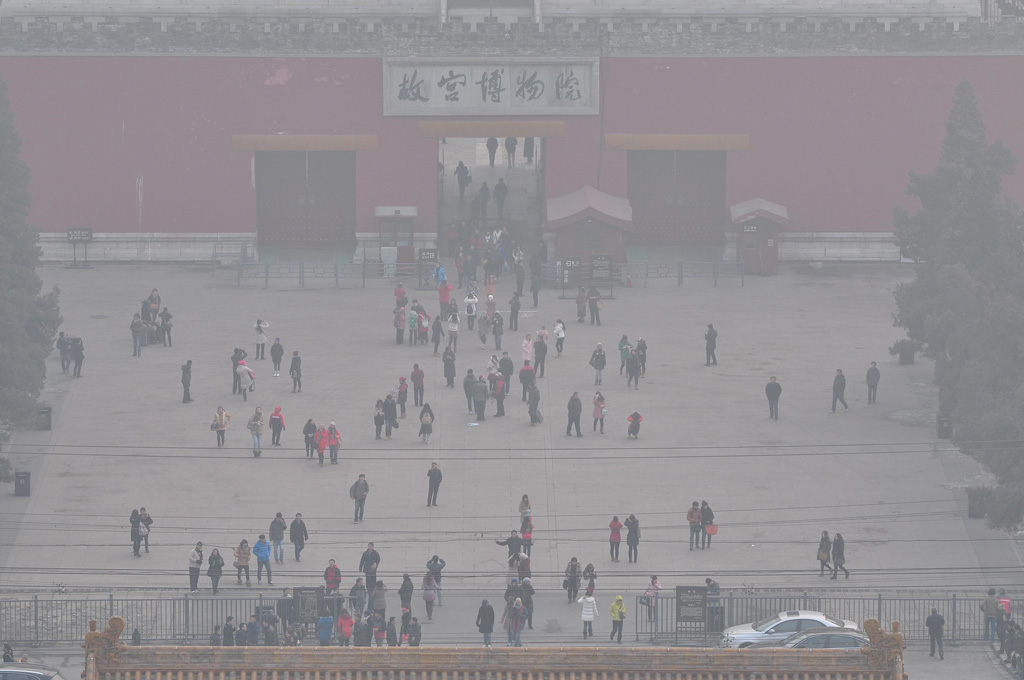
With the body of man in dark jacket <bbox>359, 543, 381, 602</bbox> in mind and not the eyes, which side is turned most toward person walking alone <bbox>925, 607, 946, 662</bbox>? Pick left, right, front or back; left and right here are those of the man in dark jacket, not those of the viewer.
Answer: left

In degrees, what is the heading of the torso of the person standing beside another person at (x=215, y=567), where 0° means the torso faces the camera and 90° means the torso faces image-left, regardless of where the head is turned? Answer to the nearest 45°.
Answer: approximately 0°

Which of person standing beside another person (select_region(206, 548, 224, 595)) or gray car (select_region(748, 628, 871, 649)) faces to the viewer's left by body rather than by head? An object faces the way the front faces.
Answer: the gray car

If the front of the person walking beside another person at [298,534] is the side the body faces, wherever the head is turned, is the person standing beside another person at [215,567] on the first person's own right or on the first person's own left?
on the first person's own right

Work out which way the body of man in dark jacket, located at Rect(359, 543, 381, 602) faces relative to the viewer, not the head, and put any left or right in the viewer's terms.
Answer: facing the viewer

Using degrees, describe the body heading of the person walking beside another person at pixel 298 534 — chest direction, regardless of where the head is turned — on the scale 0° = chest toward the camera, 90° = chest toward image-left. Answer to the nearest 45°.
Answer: approximately 0°

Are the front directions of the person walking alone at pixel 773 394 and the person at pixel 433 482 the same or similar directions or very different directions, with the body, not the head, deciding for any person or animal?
same or similar directions

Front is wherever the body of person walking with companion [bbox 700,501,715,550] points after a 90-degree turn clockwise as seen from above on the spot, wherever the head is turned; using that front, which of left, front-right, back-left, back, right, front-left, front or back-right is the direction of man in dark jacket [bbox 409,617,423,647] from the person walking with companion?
front-left

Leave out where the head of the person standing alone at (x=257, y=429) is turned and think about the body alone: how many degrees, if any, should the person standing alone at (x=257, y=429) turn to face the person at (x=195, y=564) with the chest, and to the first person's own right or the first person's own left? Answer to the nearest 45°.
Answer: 0° — they already face them

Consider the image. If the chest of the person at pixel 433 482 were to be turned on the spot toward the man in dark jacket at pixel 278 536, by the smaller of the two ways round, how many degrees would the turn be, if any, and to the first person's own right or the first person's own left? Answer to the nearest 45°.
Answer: approximately 45° to the first person's own right

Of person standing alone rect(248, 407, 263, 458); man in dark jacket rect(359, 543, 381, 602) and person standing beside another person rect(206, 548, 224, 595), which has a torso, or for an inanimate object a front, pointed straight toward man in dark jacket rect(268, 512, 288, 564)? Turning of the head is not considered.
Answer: person standing alone rect(248, 407, 263, 458)

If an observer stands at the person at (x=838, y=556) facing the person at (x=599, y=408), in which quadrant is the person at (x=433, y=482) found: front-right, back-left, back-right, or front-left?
front-left

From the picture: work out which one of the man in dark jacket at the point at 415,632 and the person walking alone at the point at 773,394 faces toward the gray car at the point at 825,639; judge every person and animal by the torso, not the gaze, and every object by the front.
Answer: the person walking alone

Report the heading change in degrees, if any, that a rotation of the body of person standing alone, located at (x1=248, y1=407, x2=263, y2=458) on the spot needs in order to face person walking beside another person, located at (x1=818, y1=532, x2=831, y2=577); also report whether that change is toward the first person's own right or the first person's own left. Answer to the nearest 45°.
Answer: approximately 45° to the first person's own left

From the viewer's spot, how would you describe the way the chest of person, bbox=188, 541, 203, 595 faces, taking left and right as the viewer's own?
facing the viewer and to the right of the viewer

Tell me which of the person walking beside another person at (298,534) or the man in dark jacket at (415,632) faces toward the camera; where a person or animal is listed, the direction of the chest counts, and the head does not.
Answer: the person walking beside another person
